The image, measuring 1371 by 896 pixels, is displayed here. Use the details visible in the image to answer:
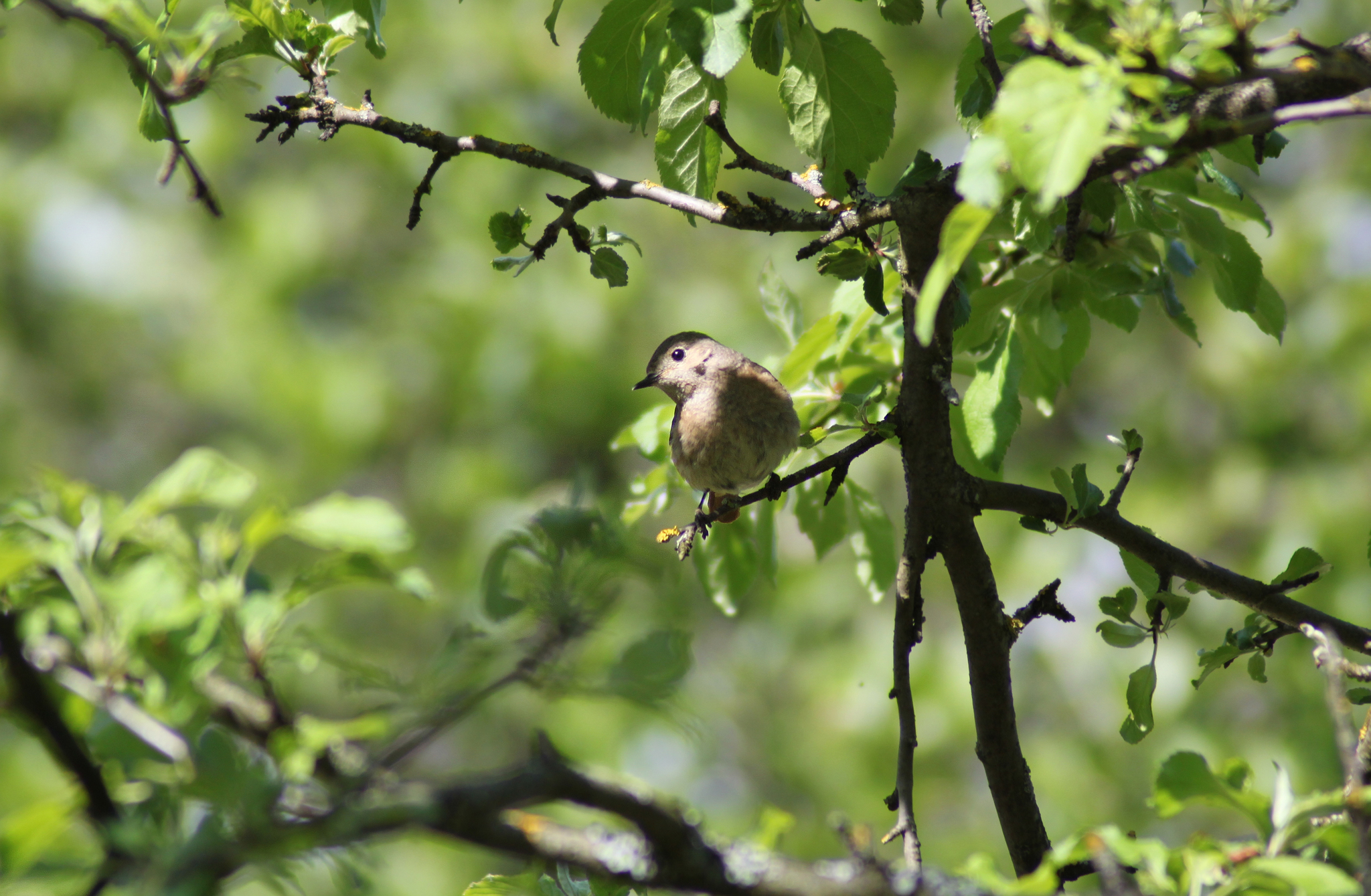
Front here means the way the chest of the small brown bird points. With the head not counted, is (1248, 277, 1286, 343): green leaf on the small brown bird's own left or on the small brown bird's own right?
on the small brown bird's own left

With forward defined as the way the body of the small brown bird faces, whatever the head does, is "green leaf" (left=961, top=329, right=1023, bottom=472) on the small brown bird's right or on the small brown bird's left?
on the small brown bird's left

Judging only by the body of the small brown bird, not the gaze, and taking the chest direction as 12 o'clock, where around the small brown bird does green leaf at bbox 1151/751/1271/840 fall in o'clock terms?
The green leaf is roughly at 10 o'clock from the small brown bird.

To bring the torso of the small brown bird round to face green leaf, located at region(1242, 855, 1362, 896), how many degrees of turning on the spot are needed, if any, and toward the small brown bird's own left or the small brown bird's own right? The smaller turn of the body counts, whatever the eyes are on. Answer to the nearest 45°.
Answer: approximately 45° to the small brown bird's own left

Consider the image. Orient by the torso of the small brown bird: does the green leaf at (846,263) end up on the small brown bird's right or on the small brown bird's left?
on the small brown bird's left

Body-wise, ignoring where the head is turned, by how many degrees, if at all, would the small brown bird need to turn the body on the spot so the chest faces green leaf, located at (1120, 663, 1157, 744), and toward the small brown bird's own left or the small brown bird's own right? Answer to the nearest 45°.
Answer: approximately 90° to the small brown bird's own left

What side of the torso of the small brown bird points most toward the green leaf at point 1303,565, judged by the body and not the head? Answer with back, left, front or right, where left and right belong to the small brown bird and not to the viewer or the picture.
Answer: left

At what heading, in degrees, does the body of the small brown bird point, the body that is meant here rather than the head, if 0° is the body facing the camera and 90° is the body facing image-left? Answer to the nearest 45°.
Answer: approximately 45°
